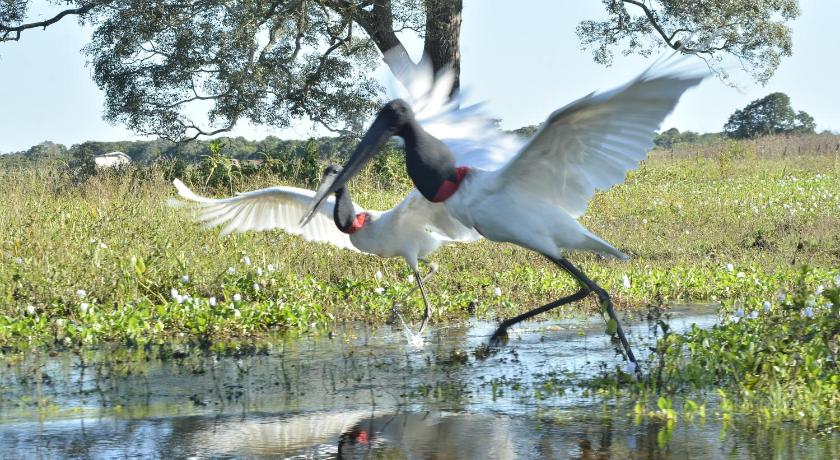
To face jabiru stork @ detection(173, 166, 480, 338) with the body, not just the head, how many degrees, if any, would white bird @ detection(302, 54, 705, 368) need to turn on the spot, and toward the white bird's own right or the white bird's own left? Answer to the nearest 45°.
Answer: approximately 45° to the white bird's own right

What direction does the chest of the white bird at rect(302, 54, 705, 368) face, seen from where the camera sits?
to the viewer's left
